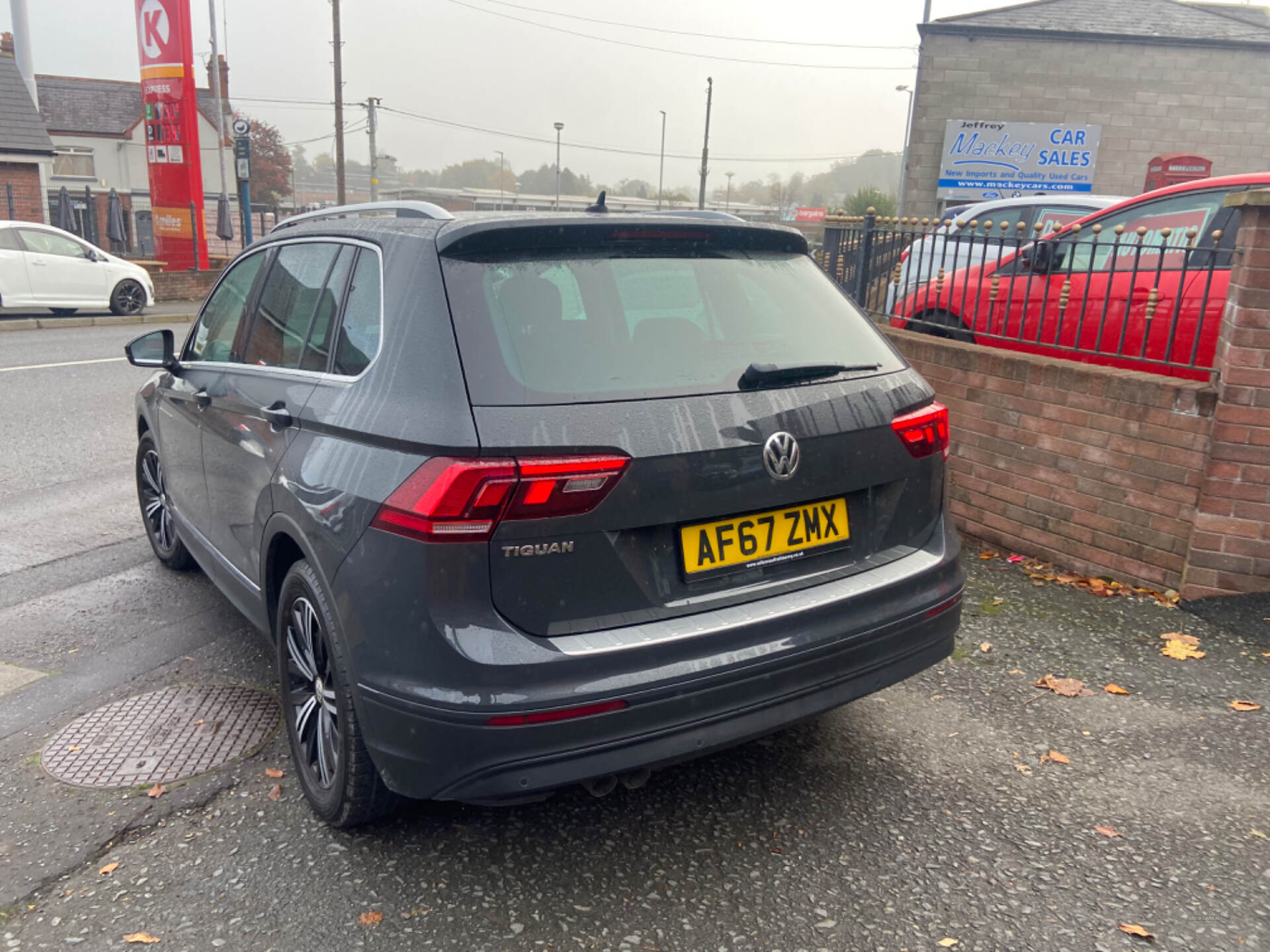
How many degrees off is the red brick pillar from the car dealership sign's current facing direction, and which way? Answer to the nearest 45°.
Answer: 0° — it already faces it

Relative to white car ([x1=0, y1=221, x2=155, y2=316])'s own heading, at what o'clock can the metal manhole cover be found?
The metal manhole cover is roughly at 3 o'clock from the white car.

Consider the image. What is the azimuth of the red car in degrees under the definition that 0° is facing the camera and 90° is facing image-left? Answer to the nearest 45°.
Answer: approximately 135°

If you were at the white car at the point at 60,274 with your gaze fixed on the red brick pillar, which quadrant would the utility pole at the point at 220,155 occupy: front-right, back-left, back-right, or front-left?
back-left

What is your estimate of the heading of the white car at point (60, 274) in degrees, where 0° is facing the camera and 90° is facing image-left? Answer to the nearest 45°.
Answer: approximately 270°

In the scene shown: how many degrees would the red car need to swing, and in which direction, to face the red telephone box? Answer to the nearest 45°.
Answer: approximately 45° to its right

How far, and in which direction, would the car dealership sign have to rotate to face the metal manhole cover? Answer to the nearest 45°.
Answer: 0° — it already faces it

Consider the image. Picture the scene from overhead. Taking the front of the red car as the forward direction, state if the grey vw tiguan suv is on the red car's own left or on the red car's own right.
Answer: on the red car's own left

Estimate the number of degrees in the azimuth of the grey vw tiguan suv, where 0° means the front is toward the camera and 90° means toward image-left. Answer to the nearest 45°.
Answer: approximately 135°
